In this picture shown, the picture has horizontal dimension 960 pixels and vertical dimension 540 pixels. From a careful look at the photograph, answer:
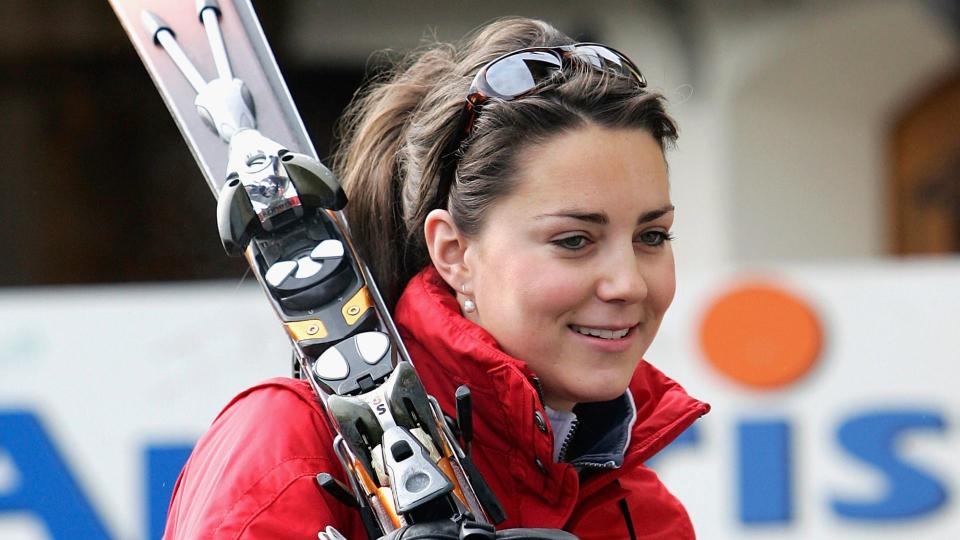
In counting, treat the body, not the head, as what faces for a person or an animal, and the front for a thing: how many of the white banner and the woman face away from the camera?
0

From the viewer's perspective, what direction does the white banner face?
toward the camera

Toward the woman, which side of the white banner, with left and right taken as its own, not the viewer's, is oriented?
front

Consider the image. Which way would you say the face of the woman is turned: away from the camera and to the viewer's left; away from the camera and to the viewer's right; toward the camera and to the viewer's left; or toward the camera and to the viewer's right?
toward the camera and to the viewer's right
